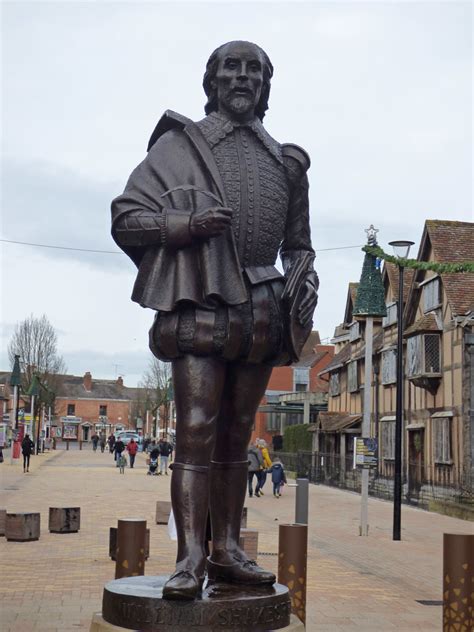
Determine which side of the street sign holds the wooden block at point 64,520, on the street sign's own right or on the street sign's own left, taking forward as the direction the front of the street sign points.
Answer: on the street sign's own right

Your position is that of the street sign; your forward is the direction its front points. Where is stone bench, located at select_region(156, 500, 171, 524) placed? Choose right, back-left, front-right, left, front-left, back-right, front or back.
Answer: right

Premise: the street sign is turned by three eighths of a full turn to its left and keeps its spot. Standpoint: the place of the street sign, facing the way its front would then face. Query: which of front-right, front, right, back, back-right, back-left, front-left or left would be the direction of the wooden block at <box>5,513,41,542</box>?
back

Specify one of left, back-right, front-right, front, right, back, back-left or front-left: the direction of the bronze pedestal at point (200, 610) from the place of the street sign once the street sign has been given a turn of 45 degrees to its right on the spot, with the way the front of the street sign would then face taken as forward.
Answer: front-left

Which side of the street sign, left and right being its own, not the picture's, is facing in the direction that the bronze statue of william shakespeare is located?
front

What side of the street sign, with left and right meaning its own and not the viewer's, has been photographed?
front
